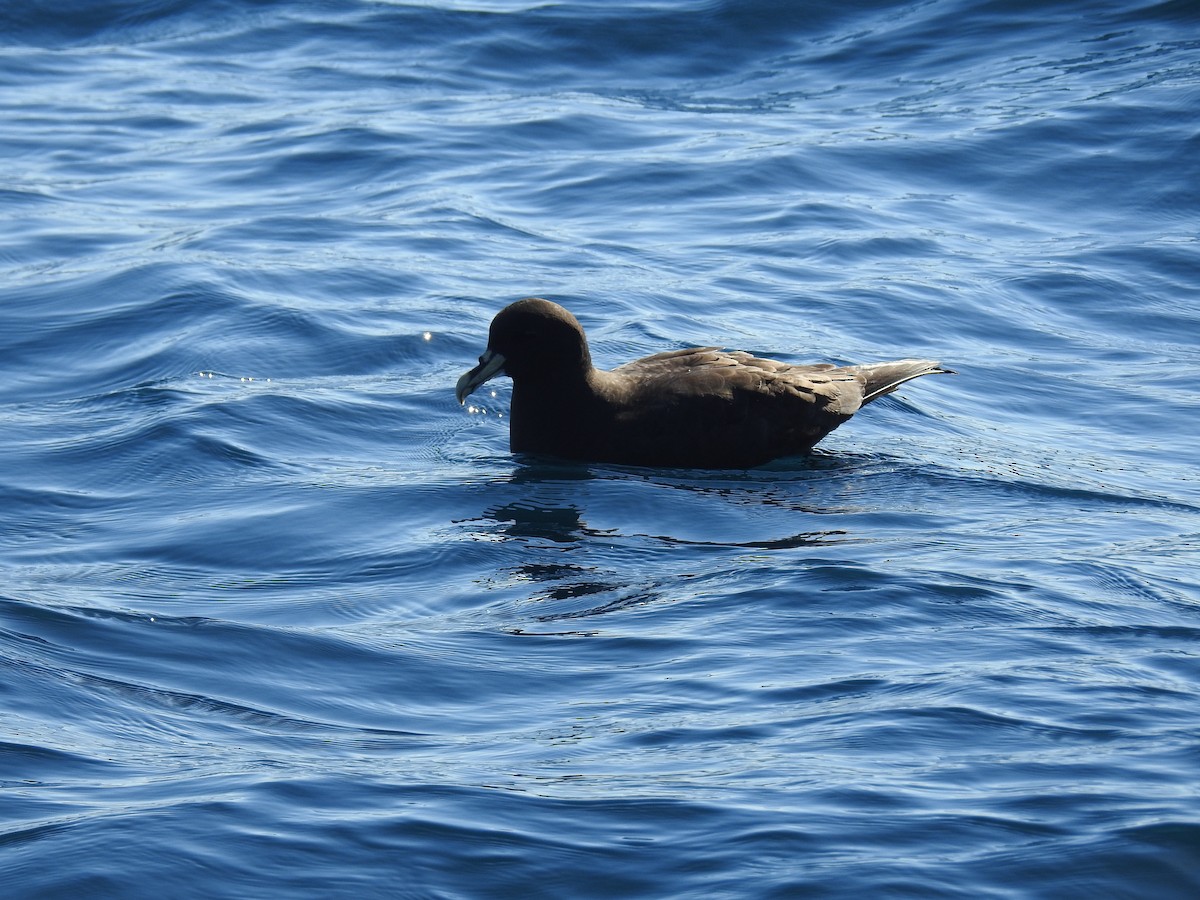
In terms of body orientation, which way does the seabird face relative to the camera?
to the viewer's left
